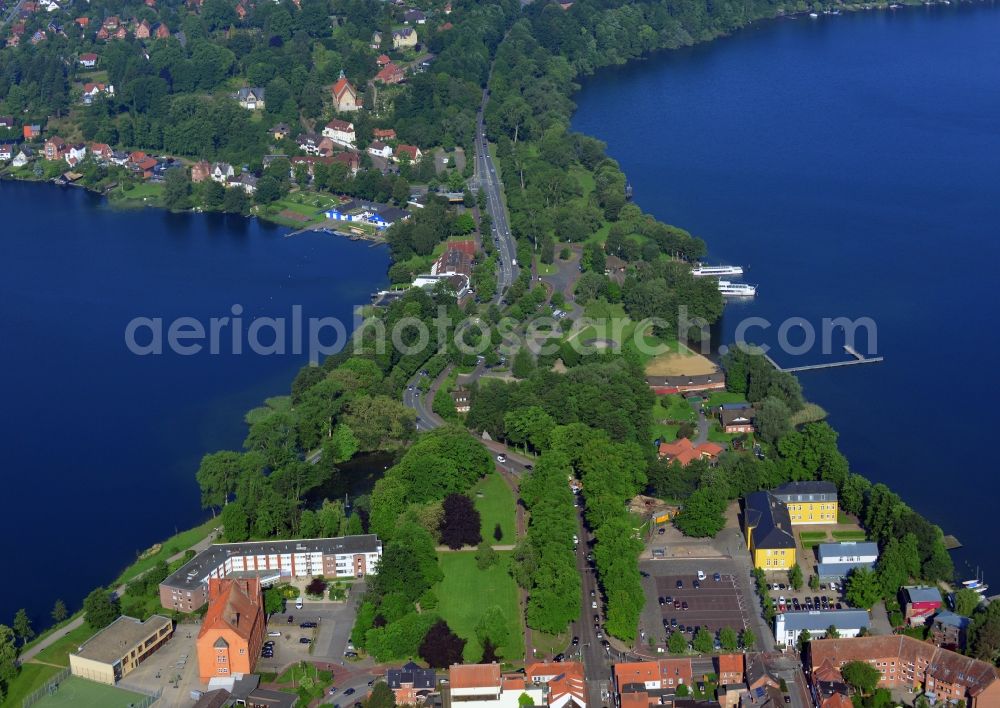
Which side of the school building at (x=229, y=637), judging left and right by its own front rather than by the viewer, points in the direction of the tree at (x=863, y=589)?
left

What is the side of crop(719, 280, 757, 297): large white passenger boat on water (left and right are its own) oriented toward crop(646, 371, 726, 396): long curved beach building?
right

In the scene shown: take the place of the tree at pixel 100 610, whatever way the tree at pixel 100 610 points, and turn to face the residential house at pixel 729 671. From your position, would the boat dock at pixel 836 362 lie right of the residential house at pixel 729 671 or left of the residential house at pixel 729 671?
left

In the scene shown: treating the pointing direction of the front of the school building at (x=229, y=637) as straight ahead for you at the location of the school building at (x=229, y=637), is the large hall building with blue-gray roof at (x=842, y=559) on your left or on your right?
on your left

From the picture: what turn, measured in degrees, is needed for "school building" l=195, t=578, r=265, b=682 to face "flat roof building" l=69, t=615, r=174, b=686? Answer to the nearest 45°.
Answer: approximately 135° to its right

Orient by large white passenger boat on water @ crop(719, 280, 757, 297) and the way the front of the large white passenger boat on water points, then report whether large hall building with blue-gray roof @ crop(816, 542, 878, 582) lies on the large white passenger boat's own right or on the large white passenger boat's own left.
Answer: on the large white passenger boat's own right

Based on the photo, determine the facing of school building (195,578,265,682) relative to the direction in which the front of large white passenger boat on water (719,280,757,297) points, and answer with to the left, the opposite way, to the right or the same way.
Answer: to the right

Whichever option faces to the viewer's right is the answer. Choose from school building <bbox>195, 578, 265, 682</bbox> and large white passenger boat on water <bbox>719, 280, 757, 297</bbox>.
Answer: the large white passenger boat on water

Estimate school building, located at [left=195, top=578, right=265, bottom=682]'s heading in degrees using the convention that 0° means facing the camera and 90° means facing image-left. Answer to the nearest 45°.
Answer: approximately 0°

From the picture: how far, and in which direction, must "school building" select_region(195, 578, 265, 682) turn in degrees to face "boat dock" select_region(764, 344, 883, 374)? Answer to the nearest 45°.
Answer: approximately 135° to its left

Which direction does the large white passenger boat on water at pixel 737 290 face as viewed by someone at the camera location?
facing to the right of the viewer

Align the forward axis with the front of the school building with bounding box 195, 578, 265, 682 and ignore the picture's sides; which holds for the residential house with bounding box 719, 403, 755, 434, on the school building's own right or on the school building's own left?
on the school building's own left

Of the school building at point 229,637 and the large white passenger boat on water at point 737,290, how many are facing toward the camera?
1
